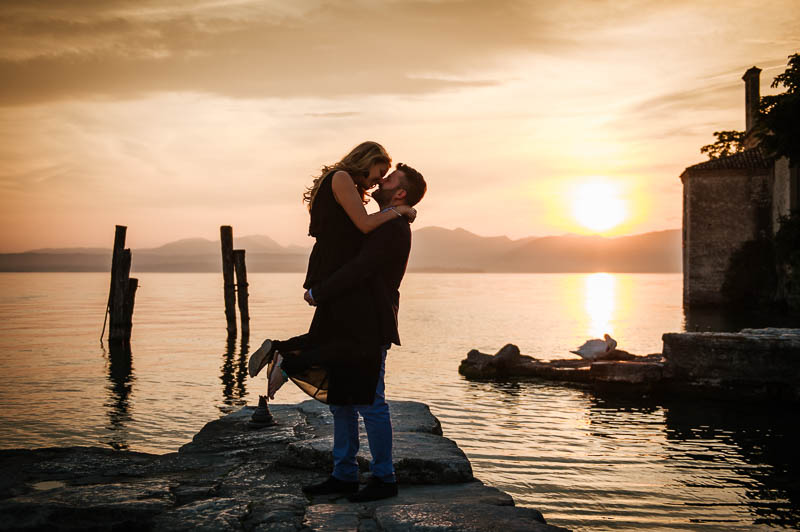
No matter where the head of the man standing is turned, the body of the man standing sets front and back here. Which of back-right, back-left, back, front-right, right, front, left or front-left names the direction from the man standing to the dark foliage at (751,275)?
back-right

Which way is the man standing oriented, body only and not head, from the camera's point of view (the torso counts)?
to the viewer's left

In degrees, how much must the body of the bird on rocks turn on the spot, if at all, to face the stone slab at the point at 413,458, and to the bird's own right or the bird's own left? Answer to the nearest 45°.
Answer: approximately 90° to the bird's own right

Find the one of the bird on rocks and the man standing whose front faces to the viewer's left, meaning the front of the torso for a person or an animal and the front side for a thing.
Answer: the man standing

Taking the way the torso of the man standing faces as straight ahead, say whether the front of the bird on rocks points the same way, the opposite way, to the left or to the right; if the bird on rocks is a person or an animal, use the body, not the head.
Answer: the opposite way

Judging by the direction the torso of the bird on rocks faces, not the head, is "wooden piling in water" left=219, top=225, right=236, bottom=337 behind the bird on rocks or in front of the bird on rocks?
behind

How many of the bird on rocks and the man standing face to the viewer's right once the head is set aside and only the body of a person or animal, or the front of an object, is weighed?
1

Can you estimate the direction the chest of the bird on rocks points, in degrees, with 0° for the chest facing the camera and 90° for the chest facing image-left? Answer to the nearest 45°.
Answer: approximately 270°

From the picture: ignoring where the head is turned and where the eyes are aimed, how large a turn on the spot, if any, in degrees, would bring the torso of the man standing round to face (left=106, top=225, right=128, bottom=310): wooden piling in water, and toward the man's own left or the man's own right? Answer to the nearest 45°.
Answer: approximately 45° to the man's own right
